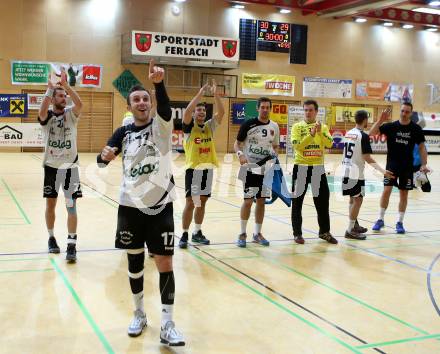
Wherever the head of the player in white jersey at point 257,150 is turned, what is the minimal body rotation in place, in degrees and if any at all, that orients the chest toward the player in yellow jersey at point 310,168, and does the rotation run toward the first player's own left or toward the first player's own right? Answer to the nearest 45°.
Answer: approximately 90° to the first player's own left

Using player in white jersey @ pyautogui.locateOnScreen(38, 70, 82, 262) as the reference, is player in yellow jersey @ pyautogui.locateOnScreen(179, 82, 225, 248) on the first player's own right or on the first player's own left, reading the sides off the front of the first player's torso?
on the first player's own left

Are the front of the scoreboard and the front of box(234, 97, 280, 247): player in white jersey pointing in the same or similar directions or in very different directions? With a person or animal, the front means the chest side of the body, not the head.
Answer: same or similar directions

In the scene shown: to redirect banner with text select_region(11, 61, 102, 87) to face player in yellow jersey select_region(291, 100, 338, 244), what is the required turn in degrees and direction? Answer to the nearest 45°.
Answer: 0° — it already faces them

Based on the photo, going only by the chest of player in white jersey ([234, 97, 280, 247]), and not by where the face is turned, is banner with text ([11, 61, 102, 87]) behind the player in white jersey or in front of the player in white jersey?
behind

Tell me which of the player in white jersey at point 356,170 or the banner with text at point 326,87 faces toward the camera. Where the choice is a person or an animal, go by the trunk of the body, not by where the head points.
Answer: the banner with text

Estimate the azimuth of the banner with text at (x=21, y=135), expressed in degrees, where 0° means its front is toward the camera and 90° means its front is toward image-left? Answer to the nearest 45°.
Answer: approximately 0°

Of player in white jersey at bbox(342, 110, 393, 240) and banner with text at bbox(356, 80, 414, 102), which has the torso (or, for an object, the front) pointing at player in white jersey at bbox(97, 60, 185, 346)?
the banner with text

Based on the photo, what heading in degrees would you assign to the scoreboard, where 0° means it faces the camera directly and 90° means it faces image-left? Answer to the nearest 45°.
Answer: approximately 0°

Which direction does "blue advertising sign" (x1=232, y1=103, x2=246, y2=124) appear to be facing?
toward the camera

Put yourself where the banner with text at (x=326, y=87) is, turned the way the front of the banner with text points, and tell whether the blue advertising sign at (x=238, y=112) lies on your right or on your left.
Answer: on your right

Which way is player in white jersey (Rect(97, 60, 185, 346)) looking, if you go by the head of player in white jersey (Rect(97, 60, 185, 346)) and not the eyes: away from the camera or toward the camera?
toward the camera

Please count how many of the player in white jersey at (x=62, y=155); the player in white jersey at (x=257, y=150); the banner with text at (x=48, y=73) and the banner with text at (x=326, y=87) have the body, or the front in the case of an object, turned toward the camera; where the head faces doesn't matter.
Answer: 4

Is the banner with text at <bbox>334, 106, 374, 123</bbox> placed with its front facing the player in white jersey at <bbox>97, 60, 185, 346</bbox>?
yes

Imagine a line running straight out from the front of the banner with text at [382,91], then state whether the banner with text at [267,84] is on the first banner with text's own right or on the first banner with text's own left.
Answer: on the first banner with text's own right

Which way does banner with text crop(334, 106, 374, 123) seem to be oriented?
toward the camera
